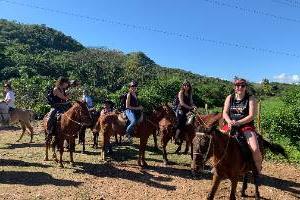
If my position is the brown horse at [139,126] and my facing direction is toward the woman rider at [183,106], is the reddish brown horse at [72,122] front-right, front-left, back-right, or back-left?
back-right

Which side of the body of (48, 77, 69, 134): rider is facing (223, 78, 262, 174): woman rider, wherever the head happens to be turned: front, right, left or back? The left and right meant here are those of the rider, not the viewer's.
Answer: front

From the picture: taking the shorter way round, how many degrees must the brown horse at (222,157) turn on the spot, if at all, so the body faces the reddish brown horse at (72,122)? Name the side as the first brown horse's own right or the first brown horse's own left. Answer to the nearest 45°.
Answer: approximately 90° to the first brown horse's own right

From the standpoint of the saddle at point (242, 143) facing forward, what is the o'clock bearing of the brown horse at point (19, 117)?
The brown horse is roughly at 3 o'clock from the saddle.

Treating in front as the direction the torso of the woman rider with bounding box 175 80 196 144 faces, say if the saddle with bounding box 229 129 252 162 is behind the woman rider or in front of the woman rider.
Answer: in front
